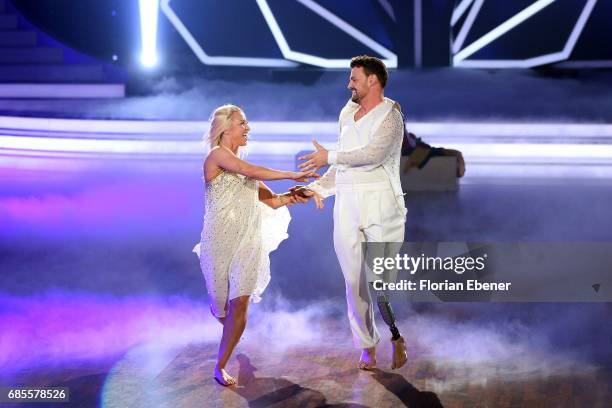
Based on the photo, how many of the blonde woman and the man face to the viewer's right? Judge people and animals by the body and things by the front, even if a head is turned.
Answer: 1

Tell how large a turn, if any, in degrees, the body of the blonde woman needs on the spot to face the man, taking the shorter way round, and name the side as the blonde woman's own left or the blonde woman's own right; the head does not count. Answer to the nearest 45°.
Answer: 0° — they already face them

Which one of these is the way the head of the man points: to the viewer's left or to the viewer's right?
to the viewer's left

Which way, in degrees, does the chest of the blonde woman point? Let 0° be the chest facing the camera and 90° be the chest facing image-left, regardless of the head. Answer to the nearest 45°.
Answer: approximately 270°

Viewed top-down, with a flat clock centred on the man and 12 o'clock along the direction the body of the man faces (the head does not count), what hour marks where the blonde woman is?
The blonde woman is roughly at 1 o'clock from the man.
